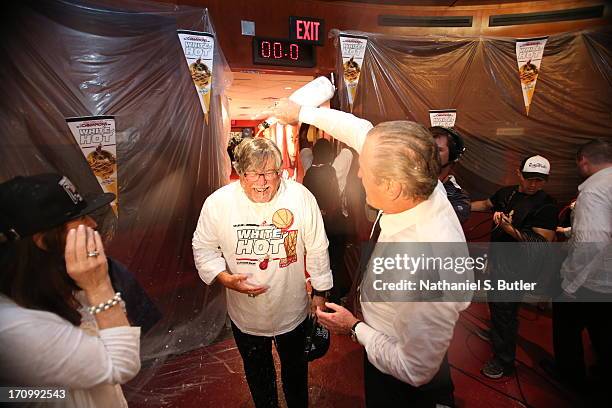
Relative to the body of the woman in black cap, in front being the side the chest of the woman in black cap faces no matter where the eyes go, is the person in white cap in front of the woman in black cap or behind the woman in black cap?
in front

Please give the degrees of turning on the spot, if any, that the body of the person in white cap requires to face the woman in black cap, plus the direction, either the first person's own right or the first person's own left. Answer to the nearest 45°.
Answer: approximately 45° to the first person's own left

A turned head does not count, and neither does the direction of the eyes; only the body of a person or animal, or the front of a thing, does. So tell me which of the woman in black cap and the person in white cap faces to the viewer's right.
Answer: the woman in black cap

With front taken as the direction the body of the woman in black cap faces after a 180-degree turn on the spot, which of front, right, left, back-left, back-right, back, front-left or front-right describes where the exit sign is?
back-right

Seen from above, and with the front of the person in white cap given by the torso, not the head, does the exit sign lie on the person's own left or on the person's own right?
on the person's own right

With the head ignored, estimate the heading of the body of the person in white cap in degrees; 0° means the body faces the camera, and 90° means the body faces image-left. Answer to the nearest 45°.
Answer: approximately 45°

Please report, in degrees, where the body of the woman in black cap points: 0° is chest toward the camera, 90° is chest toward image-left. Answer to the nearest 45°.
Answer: approximately 270°

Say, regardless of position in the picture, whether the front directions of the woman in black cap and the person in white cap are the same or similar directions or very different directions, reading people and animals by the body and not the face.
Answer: very different directions

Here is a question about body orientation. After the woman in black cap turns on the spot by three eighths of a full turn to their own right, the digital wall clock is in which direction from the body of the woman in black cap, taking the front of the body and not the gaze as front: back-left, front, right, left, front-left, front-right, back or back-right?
back

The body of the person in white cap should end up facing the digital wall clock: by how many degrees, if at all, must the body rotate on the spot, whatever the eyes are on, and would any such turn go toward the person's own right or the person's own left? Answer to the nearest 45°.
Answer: approximately 45° to the person's own right

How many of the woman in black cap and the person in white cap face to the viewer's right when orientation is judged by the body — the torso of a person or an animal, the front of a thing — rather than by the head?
1
